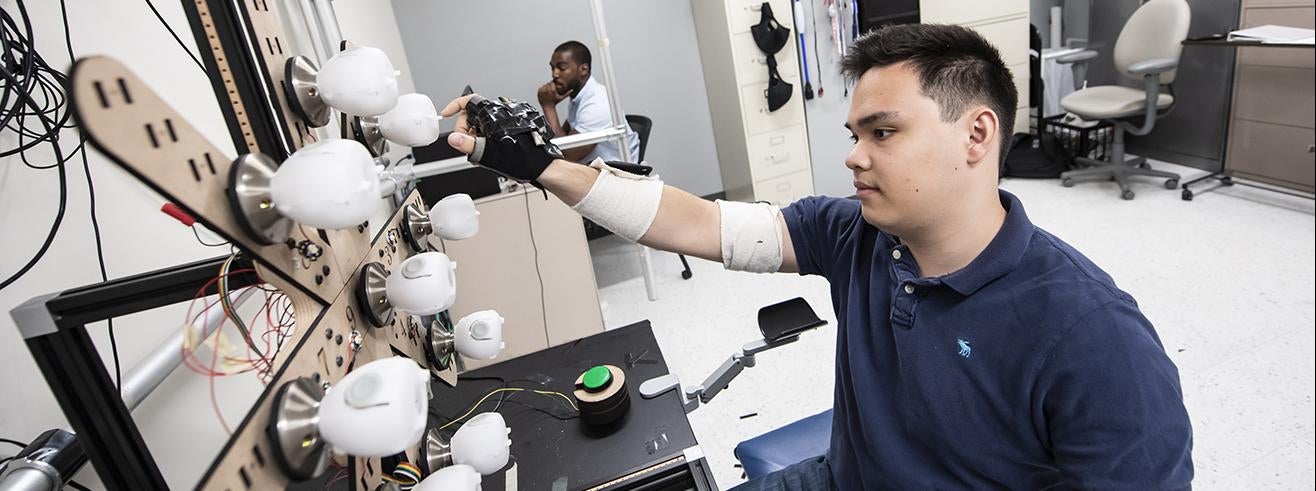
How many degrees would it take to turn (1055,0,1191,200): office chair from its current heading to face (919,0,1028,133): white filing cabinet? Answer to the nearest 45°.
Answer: approximately 45° to its right

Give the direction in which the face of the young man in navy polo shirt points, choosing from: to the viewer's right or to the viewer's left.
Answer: to the viewer's left

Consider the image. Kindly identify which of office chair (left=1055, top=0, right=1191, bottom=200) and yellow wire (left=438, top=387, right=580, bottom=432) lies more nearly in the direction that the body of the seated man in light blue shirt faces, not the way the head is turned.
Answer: the yellow wire

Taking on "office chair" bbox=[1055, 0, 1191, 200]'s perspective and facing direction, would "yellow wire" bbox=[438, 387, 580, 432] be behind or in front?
in front

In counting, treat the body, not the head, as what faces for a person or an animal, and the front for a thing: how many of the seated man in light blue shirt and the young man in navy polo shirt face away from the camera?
0

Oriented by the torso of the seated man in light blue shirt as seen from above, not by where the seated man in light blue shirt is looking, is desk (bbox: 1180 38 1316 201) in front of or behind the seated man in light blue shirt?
behind

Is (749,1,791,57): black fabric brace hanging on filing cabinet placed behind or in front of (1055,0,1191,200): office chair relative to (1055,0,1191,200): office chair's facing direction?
in front

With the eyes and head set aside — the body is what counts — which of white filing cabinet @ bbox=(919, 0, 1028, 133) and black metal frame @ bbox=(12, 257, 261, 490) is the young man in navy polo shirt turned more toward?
the black metal frame
